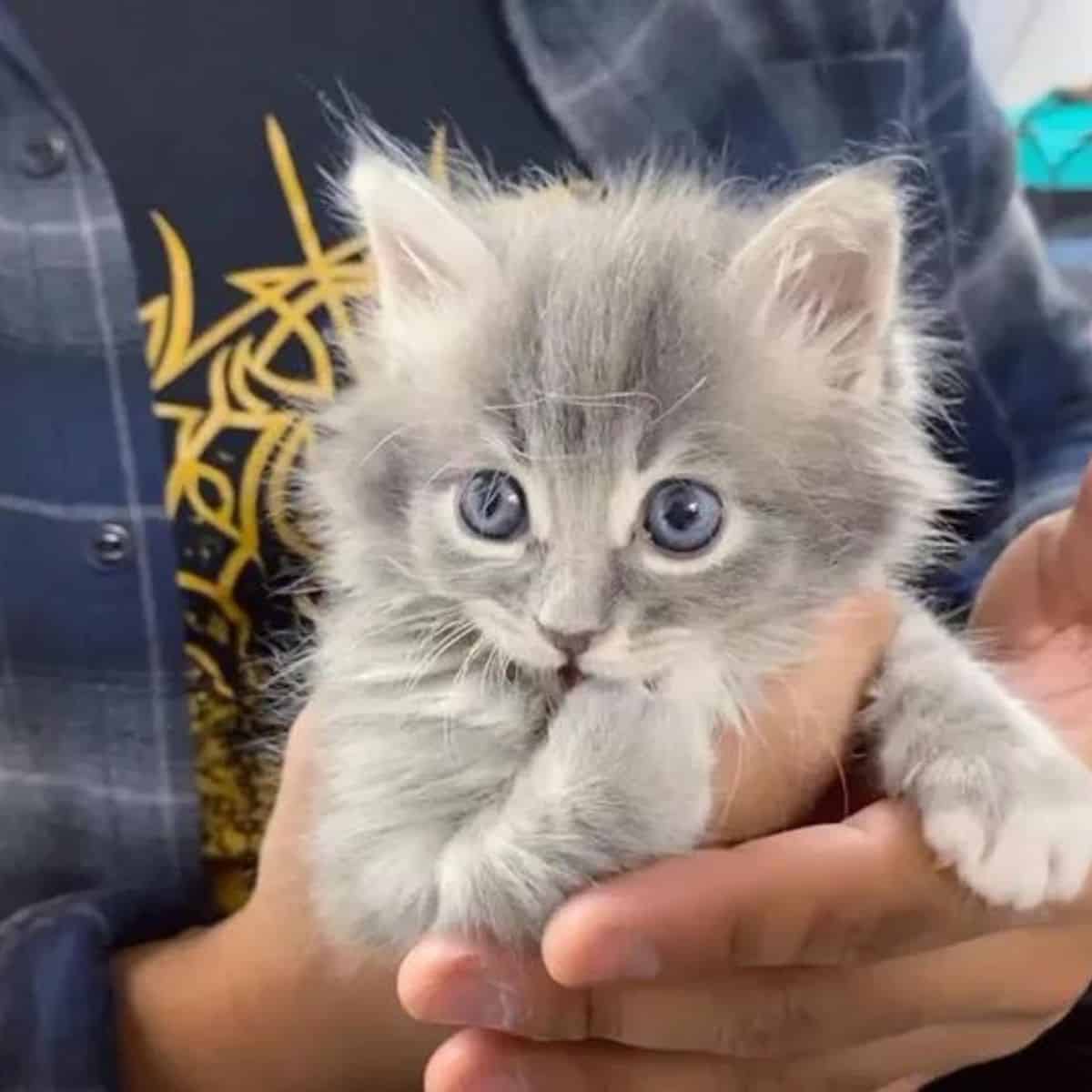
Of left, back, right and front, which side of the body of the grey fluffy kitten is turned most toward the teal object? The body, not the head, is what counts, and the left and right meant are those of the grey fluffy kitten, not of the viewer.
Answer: back

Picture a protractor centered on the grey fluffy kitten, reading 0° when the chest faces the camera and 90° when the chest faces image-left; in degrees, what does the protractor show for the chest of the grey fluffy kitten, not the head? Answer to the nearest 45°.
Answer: approximately 0°
